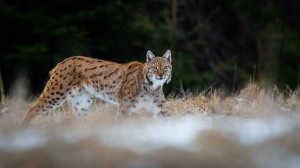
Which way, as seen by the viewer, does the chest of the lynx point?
to the viewer's right
